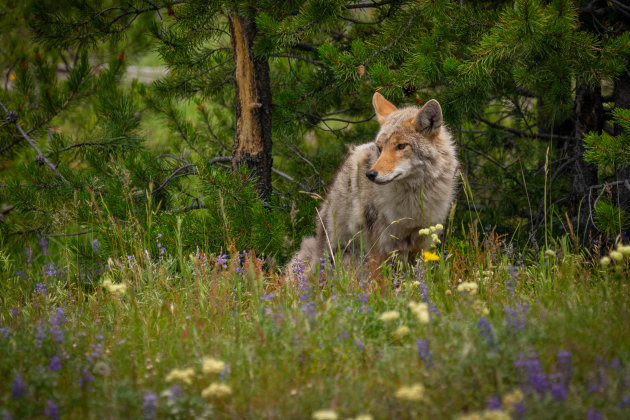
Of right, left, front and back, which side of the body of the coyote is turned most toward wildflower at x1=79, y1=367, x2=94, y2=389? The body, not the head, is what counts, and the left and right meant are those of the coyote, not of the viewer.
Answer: right

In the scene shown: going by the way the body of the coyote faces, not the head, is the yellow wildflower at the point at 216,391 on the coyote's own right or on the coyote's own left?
on the coyote's own right

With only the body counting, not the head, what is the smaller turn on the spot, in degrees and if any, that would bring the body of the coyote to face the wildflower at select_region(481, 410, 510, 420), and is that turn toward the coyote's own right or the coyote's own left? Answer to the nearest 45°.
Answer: approximately 45° to the coyote's own right

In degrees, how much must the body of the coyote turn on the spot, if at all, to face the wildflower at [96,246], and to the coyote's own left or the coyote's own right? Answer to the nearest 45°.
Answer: approximately 135° to the coyote's own right

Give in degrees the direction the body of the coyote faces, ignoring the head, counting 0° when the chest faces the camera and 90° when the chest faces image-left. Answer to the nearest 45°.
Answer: approximately 315°
